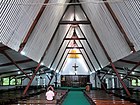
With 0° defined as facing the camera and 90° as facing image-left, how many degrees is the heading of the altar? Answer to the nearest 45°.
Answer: approximately 0°
